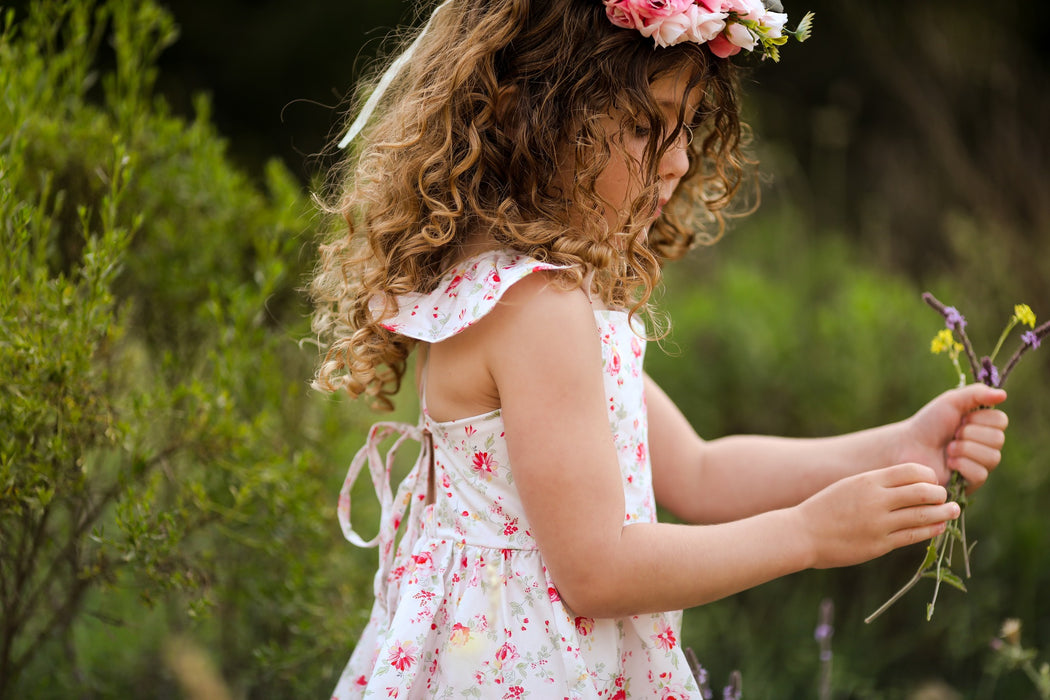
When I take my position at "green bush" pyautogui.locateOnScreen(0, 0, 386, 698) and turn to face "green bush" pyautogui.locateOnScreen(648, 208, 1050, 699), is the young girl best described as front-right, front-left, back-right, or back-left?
front-right

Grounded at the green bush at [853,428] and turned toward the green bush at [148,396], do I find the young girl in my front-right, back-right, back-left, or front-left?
front-left

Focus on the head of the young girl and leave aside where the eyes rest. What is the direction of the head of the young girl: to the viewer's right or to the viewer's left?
to the viewer's right

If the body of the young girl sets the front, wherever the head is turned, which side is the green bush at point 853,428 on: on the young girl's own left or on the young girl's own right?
on the young girl's own left

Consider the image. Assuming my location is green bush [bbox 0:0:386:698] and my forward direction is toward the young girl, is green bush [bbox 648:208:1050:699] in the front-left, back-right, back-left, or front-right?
front-left

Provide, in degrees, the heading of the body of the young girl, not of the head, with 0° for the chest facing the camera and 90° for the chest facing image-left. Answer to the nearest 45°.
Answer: approximately 270°
